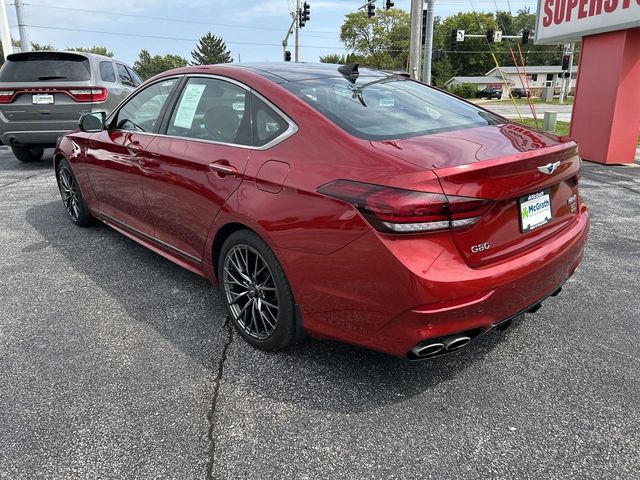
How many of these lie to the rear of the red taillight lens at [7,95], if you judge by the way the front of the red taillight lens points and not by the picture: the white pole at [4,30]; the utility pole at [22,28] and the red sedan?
2

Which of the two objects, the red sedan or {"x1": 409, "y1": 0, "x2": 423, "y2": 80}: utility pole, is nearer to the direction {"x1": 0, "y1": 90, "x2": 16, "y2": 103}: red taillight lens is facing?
the red sedan

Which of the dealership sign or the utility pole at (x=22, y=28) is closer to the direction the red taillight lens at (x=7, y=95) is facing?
the dealership sign

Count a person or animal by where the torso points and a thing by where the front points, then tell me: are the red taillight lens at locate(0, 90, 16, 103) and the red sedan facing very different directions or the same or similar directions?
very different directions

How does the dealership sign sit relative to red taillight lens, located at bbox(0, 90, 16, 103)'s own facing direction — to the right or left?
on its left

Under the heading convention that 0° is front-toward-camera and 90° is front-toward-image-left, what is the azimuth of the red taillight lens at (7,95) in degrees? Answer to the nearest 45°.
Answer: approximately 0°

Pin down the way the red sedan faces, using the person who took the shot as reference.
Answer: facing away from the viewer and to the left of the viewer

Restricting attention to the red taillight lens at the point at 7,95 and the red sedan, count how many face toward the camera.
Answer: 1

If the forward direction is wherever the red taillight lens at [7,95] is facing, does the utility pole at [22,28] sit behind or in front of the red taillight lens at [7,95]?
behind

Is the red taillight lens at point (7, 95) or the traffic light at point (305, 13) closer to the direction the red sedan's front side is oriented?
the red taillight lens
